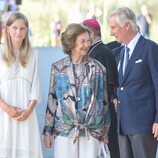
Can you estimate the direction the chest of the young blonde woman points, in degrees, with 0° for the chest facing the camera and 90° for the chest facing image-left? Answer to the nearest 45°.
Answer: approximately 0°

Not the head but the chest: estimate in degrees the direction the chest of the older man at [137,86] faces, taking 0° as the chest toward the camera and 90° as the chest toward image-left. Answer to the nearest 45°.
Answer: approximately 45°

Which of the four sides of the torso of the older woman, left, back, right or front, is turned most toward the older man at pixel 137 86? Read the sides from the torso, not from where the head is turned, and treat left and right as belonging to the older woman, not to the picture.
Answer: left

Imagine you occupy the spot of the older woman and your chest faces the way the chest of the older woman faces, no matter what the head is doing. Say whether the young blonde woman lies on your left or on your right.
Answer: on your right

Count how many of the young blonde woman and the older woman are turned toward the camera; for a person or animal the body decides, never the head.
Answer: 2

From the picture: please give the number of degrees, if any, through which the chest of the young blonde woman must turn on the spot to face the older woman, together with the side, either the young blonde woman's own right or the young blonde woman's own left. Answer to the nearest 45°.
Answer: approximately 45° to the young blonde woman's own left

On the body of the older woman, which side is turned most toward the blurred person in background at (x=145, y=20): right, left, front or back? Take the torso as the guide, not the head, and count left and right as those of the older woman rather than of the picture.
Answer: back

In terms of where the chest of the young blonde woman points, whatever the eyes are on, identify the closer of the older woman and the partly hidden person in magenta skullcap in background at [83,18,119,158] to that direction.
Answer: the older woman

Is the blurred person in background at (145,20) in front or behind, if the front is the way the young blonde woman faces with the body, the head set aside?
behind

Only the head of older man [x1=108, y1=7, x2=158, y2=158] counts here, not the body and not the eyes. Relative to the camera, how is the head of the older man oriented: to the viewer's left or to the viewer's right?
to the viewer's left

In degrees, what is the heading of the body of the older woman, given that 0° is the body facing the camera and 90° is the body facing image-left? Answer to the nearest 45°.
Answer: approximately 0°

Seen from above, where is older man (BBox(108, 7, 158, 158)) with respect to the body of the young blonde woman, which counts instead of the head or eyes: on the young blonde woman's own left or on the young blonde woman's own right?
on the young blonde woman's own left

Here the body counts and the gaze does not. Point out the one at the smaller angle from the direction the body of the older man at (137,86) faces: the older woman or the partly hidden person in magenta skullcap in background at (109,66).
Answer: the older woman
